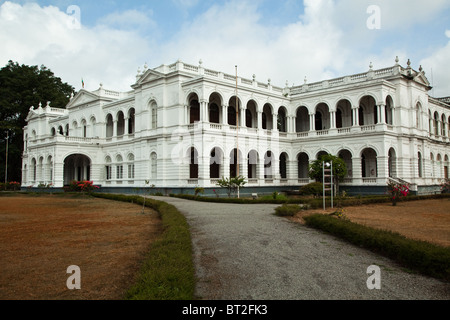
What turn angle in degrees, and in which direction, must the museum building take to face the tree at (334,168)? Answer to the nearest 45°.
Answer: approximately 90° to its left

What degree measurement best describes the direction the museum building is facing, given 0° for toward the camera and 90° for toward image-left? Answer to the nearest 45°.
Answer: approximately 45°

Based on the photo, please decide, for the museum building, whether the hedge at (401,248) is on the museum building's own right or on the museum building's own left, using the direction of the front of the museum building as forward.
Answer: on the museum building's own left

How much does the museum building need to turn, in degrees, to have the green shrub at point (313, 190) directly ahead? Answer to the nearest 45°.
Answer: approximately 90° to its left

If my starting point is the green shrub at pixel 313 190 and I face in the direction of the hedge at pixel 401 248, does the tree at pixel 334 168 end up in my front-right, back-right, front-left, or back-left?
back-left
